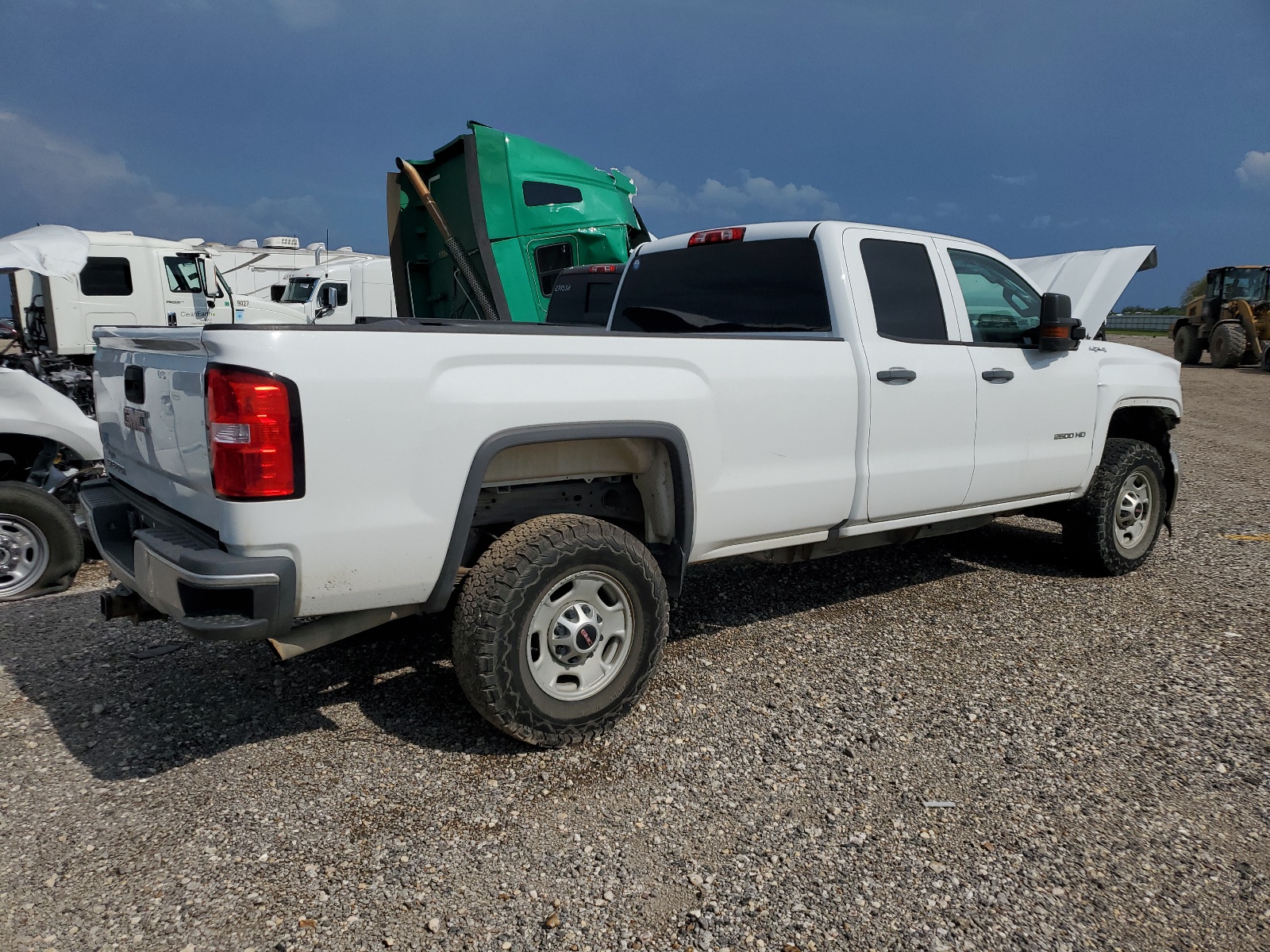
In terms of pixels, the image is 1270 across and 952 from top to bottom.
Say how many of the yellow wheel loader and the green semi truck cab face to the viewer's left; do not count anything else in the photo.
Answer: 0

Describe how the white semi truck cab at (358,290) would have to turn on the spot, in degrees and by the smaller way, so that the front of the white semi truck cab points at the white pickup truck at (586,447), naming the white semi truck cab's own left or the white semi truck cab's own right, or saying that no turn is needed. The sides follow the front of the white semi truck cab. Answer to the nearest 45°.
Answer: approximately 45° to the white semi truck cab's own left

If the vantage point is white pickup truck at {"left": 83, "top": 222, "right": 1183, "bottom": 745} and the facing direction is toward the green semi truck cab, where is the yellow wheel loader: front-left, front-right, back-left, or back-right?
front-right

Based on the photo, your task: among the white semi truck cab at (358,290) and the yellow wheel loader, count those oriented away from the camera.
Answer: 0

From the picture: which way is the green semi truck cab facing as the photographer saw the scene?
facing away from the viewer and to the right of the viewer

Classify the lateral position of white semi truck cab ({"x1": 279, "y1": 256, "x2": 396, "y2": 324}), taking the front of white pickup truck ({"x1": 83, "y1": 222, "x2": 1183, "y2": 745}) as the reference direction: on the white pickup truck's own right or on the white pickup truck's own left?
on the white pickup truck's own left

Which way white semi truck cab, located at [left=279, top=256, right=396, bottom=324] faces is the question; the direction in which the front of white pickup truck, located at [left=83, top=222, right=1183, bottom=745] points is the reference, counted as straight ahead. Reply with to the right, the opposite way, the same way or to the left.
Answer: the opposite way

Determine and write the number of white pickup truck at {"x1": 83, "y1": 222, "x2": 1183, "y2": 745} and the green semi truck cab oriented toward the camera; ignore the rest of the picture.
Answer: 0

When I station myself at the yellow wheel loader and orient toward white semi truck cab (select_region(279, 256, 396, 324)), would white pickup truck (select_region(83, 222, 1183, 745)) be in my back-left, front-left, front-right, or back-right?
front-left

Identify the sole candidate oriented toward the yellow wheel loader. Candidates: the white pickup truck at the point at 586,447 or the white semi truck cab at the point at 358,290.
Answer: the white pickup truck

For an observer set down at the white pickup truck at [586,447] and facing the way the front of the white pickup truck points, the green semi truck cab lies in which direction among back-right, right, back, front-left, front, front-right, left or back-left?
front-left

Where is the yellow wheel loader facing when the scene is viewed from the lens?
facing the viewer and to the right of the viewer

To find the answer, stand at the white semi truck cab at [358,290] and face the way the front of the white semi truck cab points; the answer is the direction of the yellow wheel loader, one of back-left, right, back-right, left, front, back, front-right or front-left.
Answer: back-left
